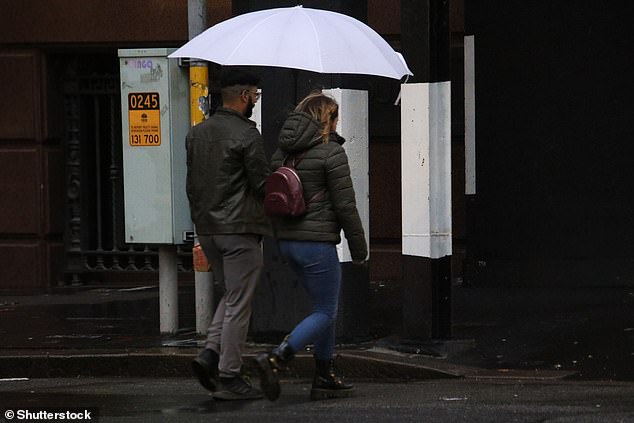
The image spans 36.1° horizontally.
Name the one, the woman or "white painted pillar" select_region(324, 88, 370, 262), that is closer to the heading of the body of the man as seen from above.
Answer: the white painted pillar

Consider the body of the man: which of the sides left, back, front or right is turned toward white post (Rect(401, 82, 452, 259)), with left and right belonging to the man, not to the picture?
front

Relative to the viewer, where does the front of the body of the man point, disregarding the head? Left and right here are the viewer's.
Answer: facing away from the viewer and to the right of the viewer

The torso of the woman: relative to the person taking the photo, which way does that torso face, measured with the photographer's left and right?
facing away from the viewer and to the right of the viewer

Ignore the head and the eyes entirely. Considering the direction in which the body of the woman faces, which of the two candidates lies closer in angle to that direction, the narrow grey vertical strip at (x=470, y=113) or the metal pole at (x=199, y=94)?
the narrow grey vertical strip

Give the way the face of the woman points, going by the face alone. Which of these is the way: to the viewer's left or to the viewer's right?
to the viewer's right

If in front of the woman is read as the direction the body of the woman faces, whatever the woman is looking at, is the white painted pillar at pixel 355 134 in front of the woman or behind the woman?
in front

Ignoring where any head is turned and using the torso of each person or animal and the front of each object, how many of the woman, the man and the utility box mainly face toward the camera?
1

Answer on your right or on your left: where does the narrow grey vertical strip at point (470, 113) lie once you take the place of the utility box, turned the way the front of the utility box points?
on your left

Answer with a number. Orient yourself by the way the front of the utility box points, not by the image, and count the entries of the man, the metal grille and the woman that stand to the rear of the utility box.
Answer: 1

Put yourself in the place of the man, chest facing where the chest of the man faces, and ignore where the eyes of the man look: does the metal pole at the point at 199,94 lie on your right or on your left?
on your left

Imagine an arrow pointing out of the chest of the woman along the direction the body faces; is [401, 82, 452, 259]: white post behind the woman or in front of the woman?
in front

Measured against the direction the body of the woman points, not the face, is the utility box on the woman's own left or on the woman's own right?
on the woman's own left
